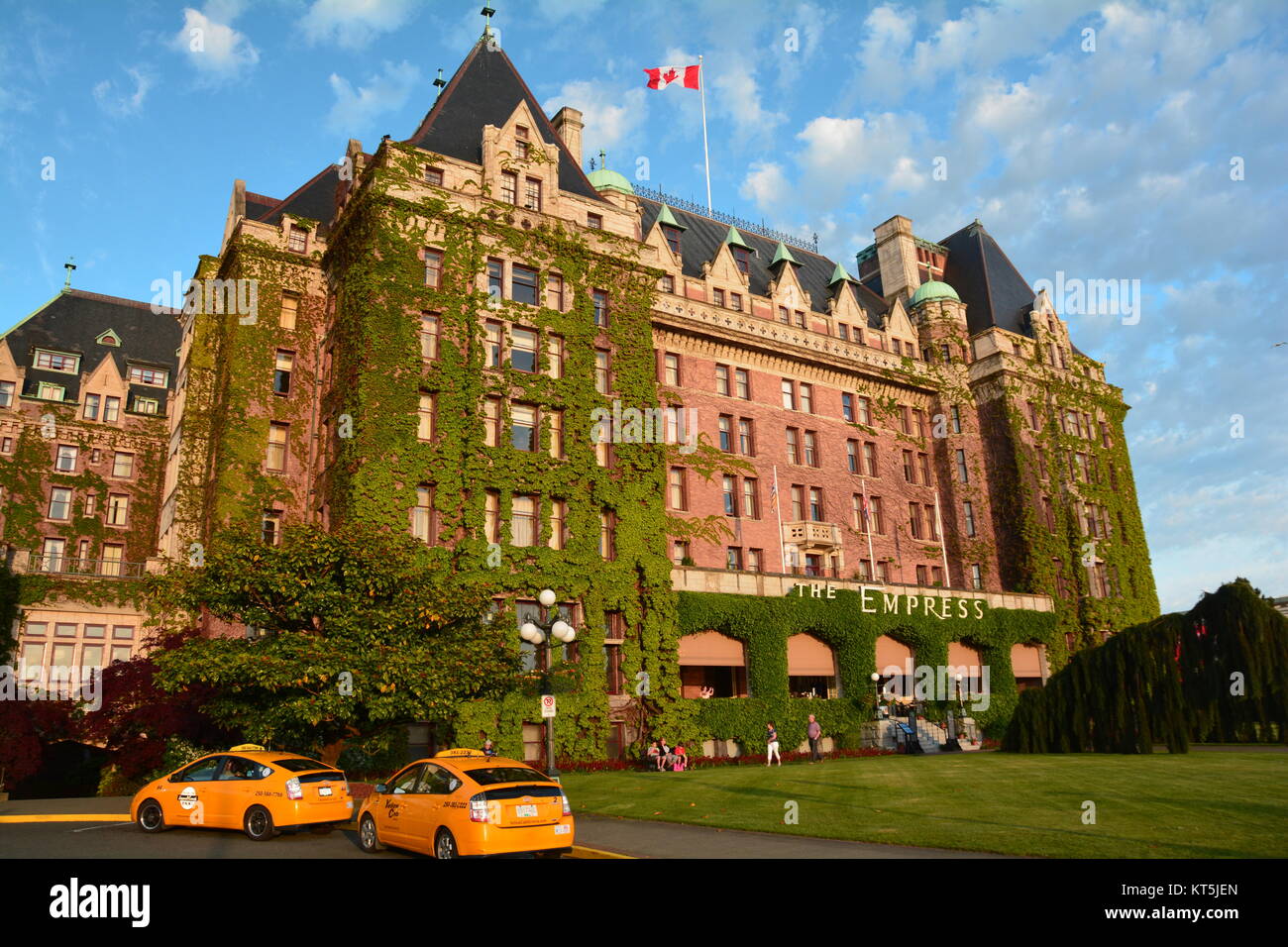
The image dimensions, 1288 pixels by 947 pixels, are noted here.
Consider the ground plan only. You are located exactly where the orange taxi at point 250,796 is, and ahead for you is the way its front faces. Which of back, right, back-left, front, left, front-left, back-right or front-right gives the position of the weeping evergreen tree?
back-right

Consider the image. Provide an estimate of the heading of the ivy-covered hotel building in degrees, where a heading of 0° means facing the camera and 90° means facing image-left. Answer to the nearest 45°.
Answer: approximately 315°

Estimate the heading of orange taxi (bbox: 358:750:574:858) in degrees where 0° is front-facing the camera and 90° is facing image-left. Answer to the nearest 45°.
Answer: approximately 135°

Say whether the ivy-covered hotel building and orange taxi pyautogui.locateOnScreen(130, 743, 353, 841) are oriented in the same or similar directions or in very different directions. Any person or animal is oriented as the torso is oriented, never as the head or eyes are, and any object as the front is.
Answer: very different directions

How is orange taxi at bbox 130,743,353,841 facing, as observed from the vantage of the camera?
facing away from the viewer and to the left of the viewer

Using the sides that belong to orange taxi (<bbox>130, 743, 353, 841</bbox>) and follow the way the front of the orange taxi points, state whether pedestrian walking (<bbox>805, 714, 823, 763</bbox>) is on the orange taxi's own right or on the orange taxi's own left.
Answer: on the orange taxi's own right

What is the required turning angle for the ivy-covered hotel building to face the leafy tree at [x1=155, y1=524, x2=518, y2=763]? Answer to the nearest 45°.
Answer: approximately 45° to its right

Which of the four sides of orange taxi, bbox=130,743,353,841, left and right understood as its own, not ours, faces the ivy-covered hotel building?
right
